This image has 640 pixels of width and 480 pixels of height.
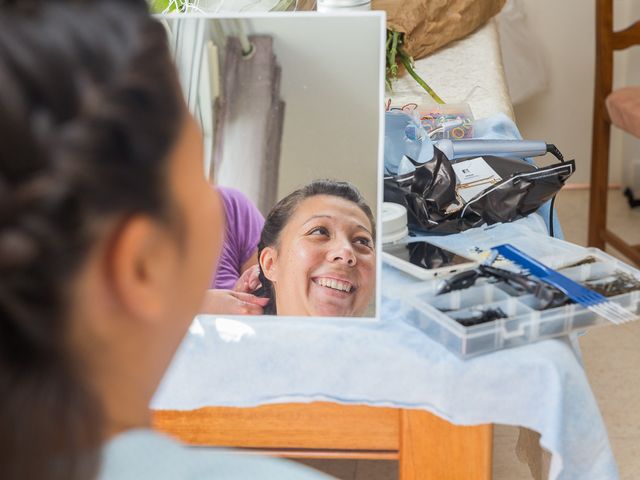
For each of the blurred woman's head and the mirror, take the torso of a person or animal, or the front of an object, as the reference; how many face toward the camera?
1

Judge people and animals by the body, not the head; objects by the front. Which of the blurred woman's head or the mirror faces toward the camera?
the mirror

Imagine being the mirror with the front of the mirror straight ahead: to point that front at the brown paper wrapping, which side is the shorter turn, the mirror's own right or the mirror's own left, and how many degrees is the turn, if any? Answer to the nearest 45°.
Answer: approximately 180°

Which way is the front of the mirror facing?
toward the camera

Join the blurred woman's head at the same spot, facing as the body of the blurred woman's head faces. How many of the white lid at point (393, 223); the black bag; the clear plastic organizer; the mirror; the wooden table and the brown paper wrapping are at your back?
0

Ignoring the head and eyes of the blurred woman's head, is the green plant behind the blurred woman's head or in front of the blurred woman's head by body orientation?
in front

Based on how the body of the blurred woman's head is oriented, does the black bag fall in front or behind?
in front

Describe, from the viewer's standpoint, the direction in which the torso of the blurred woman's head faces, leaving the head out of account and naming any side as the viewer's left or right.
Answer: facing away from the viewer and to the right of the viewer

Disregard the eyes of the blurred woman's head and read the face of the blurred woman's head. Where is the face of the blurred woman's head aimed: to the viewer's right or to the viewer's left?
to the viewer's right
